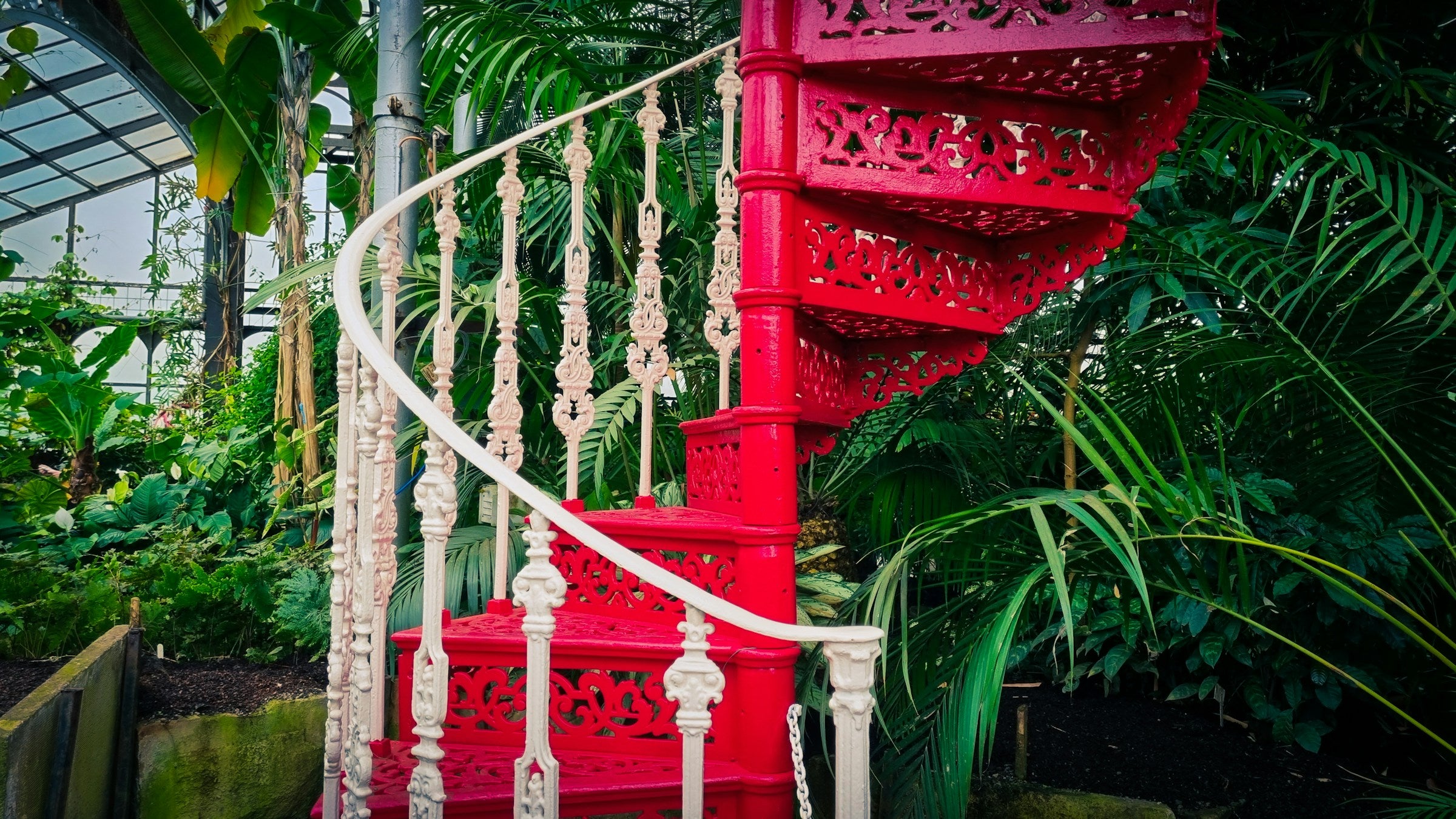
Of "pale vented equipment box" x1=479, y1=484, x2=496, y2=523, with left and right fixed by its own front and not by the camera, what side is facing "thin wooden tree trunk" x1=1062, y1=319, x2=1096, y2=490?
left

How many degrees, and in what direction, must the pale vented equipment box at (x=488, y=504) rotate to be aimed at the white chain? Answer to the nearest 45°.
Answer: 0° — it already faces it

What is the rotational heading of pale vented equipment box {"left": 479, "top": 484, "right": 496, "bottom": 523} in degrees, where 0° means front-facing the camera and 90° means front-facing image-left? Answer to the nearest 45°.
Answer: approximately 0°

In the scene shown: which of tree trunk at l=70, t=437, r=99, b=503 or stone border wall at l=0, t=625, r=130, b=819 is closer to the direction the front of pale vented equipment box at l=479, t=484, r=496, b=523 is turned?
the stone border wall

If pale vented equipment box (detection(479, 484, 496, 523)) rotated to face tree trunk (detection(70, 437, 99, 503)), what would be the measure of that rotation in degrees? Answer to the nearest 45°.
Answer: approximately 135° to its right

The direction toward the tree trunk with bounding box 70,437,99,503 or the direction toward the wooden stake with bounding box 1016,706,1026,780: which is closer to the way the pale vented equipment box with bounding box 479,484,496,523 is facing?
the wooden stake
